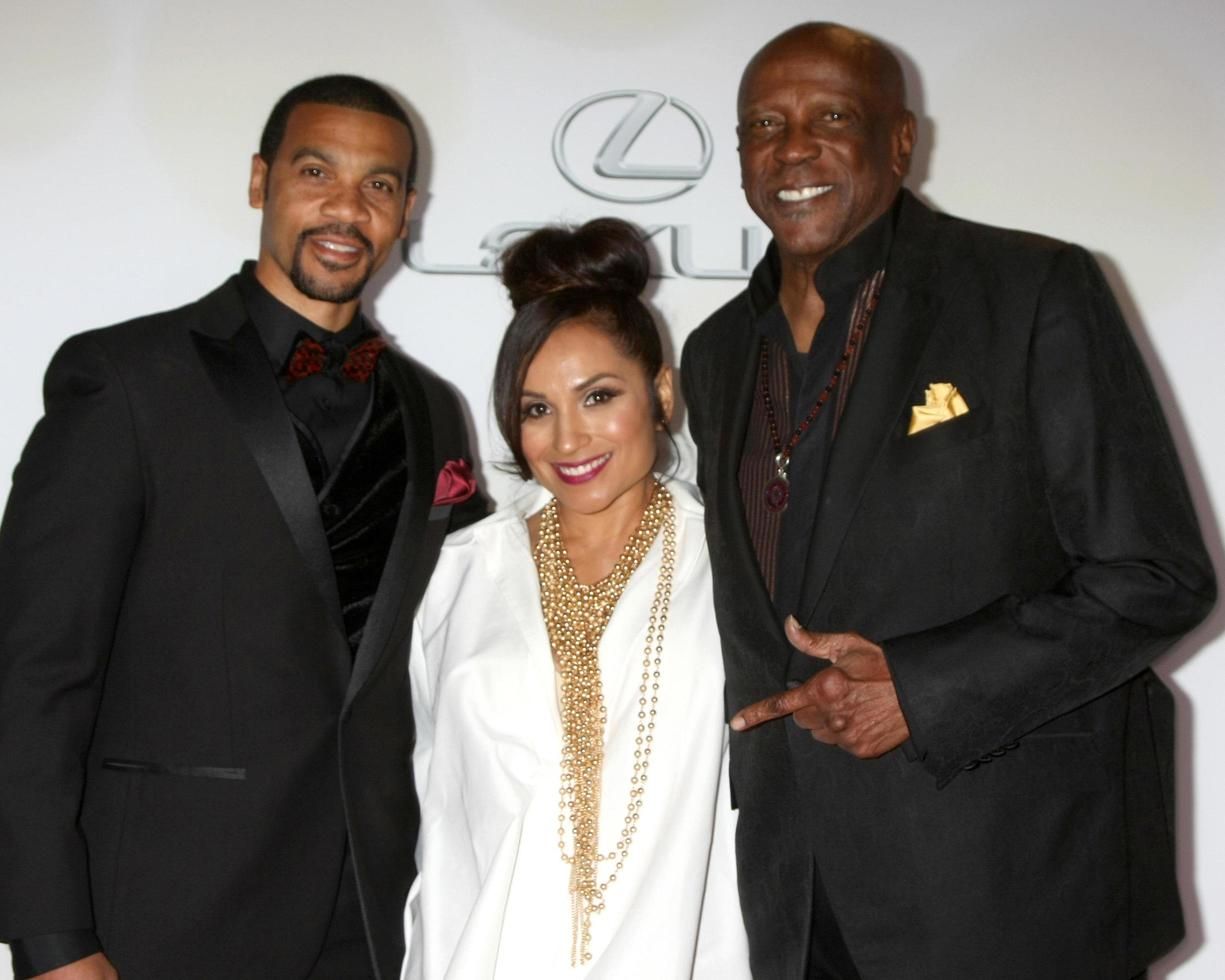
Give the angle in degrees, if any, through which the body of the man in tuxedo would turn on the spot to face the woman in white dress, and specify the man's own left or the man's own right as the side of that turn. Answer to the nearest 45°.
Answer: approximately 45° to the man's own left

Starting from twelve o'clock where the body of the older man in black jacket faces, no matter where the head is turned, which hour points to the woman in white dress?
The woman in white dress is roughly at 2 o'clock from the older man in black jacket.

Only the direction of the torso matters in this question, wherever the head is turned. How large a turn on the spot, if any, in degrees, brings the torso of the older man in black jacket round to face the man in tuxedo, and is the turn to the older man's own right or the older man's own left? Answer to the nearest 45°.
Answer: approximately 45° to the older man's own right

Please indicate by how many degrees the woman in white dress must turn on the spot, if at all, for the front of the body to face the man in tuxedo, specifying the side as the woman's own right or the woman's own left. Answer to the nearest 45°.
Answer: approximately 90° to the woman's own right

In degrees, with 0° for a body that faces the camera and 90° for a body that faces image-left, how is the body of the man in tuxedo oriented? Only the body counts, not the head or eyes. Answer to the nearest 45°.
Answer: approximately 315°
